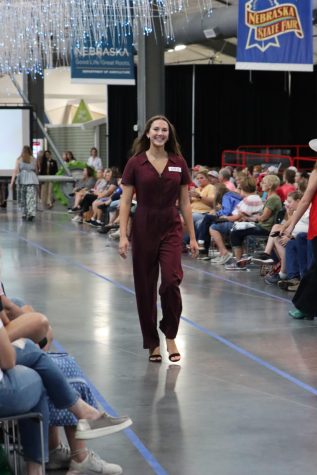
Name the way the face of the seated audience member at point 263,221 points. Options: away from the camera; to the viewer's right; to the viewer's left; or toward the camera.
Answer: to the viewer's left

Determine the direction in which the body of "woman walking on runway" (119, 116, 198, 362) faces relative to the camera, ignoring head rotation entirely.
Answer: toward the camera

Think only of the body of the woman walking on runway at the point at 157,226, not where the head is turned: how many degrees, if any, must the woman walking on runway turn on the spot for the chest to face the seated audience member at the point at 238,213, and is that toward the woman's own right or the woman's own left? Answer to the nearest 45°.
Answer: approximately 180°

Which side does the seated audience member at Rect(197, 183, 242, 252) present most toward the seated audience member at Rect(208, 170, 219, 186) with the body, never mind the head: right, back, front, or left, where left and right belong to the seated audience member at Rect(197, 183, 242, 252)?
right

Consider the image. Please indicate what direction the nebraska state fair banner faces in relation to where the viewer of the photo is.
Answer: facing the viewer

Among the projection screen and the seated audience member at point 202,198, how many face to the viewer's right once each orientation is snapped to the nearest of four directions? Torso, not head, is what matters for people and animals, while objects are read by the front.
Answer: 0

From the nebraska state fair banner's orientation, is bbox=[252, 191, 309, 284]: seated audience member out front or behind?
out front

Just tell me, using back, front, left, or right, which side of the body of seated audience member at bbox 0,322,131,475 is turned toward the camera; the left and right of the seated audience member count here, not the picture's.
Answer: right

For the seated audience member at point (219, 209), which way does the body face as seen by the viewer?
to the viewer's left
